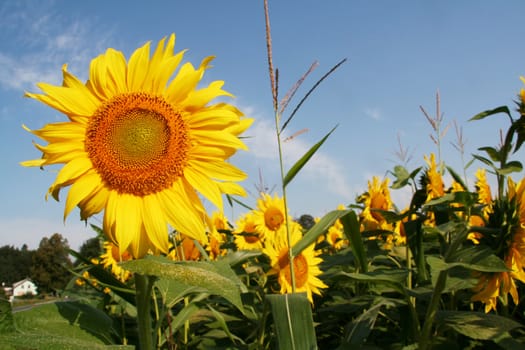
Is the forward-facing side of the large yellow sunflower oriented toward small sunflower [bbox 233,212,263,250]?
no

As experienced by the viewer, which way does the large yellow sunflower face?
facing the viewer

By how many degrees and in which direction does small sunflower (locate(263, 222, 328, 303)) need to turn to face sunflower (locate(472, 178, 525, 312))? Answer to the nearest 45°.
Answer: approximately 45° to its left

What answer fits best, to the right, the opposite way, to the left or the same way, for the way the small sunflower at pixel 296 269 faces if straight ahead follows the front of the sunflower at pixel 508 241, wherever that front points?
to the right

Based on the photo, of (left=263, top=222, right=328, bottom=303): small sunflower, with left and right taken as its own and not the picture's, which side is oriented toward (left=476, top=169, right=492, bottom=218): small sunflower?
left

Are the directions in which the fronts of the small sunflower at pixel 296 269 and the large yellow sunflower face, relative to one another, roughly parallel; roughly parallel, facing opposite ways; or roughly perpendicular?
roughly parallel

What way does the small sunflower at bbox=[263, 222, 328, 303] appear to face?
toward the camera

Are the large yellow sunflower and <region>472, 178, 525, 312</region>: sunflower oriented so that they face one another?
no

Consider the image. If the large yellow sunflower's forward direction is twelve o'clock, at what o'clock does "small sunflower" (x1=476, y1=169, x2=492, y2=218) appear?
The small sunflower is roughly at 8 o'clock from the large yellow sunflower.

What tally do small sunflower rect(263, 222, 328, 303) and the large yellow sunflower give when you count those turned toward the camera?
2

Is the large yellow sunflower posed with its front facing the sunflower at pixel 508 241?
no

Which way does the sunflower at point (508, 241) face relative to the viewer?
to the viewer's right

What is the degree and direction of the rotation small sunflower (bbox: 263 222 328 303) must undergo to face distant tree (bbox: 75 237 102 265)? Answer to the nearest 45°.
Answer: approximately 135° to its right

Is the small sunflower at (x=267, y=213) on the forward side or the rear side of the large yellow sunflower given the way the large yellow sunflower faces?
on the rear side

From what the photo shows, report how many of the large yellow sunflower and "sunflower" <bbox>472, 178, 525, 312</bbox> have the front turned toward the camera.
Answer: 1
